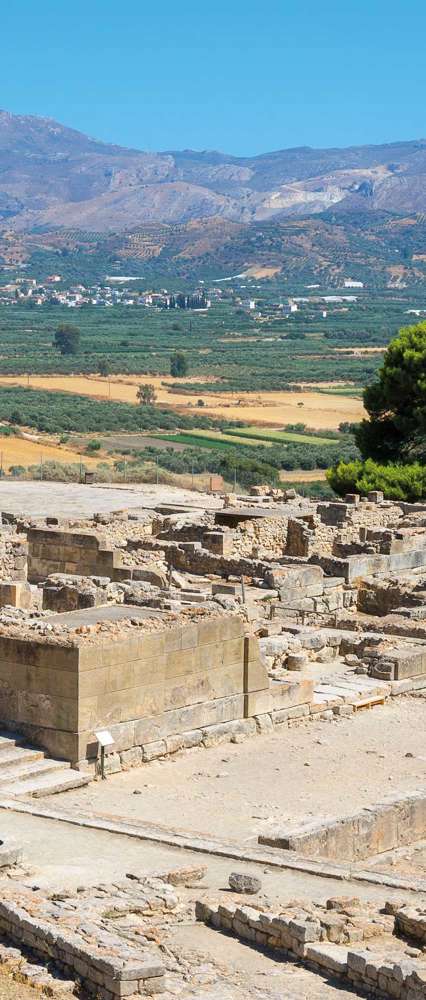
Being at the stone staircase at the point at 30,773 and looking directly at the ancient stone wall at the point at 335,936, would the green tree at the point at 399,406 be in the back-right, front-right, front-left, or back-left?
back-left

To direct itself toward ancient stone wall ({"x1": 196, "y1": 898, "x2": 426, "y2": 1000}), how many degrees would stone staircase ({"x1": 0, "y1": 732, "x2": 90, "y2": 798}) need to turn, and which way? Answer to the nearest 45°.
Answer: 0° — it already faces it

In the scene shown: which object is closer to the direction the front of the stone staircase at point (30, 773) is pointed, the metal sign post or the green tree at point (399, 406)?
the metal sign post

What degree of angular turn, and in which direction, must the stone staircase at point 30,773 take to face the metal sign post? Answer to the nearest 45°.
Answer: approximately 45° to its left

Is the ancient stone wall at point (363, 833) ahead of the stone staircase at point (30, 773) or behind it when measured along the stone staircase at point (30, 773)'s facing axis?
ahead
